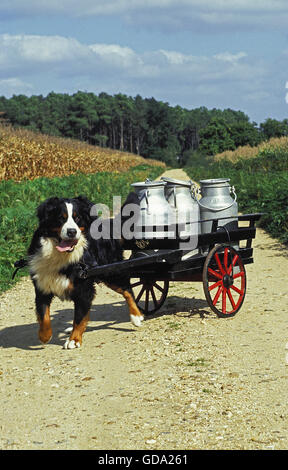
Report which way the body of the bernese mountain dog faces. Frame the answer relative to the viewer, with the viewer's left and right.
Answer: facing the viewer and to the left of the viewer

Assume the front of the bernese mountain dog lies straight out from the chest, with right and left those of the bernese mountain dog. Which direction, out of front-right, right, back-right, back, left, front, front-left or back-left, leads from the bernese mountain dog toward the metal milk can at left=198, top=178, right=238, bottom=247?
back

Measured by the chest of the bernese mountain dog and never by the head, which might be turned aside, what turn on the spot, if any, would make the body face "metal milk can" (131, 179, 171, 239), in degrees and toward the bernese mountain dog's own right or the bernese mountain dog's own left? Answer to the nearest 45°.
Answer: approximately 180°

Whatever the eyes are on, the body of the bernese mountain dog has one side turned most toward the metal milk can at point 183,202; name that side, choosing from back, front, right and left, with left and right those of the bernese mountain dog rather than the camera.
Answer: back

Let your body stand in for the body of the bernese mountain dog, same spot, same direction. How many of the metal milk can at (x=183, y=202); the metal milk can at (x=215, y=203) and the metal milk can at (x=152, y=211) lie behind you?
3
